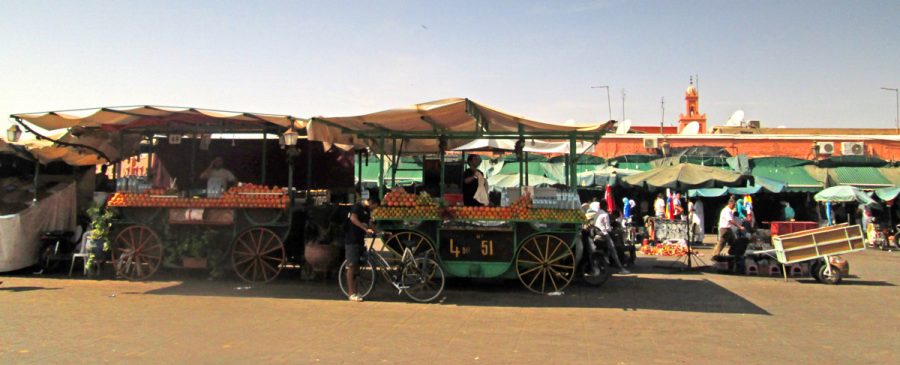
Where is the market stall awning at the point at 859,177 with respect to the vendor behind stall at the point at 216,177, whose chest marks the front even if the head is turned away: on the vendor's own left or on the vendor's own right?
on the vendor's own left

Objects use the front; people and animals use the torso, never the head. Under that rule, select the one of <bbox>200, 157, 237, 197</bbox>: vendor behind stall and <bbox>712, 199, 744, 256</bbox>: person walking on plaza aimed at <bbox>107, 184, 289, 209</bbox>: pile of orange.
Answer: the vendor behind stall

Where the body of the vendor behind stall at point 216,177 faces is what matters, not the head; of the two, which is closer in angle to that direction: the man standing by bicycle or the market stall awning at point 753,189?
the man standing by bicycle

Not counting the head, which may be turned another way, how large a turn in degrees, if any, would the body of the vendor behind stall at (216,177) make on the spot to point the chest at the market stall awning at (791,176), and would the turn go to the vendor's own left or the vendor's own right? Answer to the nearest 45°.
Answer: approximately 90° to the vendor's own left

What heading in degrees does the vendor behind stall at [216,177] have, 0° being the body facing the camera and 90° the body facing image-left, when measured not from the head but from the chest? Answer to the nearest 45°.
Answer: approximately 0°

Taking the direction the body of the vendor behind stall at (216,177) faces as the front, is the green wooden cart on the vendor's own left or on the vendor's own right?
on the vendor's own left

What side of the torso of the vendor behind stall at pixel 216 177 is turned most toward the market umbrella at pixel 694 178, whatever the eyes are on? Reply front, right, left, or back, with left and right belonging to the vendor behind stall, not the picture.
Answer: left

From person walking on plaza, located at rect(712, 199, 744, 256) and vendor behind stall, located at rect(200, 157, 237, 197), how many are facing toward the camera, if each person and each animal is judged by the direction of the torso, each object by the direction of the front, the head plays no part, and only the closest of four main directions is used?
1

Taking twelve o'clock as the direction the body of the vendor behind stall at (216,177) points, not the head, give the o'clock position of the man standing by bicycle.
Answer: The man standing by bicycle is roughly at 11 o'clock from the vendor behind stall.

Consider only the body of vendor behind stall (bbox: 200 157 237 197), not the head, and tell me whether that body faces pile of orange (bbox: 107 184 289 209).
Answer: yes
